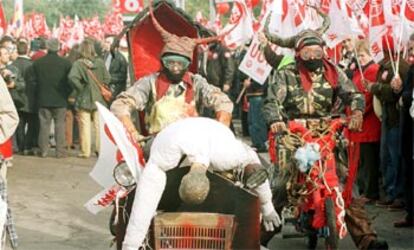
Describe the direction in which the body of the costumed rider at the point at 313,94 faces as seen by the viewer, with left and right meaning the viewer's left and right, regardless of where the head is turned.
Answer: facing the viewer

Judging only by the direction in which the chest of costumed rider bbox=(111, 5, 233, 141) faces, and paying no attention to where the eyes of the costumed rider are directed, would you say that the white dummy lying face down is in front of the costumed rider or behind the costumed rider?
in front

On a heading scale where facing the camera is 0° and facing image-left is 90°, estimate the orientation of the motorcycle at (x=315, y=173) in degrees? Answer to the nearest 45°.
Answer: approximately 0°

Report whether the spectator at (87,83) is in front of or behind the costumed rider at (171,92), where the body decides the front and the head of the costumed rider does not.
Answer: behind

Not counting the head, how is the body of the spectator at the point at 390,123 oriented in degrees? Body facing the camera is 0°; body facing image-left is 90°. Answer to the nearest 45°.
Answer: approximately 90°

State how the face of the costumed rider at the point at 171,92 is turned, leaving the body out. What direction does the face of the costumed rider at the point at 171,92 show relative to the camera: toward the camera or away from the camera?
toward the camera

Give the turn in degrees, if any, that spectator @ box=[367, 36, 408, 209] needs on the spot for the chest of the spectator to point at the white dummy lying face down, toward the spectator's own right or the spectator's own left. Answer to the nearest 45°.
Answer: approximately 90° to the spectator's own left

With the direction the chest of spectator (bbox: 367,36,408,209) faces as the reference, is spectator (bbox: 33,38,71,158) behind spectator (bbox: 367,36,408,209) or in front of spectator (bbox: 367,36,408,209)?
in front
